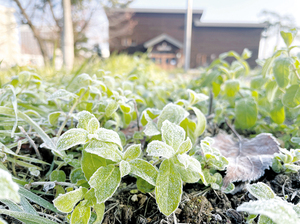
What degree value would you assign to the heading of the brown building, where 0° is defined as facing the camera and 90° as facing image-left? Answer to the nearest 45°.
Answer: approximately 0°

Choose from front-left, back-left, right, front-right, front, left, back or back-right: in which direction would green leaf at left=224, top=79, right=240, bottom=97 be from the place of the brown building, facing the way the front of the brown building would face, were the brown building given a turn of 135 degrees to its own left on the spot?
back-right

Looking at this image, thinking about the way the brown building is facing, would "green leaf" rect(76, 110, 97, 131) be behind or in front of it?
in front

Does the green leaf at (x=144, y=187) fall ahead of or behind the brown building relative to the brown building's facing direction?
ahead

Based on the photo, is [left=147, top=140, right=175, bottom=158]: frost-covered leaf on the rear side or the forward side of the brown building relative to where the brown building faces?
on the forward side

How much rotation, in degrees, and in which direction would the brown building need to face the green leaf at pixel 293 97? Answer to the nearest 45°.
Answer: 0° — it already faces it

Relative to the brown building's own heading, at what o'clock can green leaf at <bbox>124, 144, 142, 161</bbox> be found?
The green leaf is roughly at 12 o'clock from the brown building.

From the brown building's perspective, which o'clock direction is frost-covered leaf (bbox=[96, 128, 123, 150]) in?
The frost-covered leaf is roughly at 12 o'clock from the brown building.

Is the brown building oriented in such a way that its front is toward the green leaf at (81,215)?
yes
